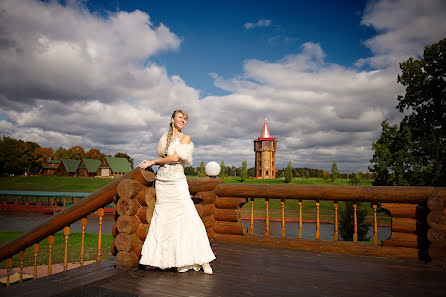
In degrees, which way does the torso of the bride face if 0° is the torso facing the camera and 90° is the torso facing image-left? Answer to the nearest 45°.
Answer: approximately 0°

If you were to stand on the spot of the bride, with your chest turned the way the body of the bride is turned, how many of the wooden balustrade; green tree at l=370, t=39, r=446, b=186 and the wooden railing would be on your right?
1

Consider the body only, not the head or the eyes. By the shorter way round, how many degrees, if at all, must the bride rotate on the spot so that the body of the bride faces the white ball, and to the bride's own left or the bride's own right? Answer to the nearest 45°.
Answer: approximately 180°

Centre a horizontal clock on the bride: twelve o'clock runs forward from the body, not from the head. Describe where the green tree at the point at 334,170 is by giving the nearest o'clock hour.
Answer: The green tree is roughly at 7 o'clock from the bride.

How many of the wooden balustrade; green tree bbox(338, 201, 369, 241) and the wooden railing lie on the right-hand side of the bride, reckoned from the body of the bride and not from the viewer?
1

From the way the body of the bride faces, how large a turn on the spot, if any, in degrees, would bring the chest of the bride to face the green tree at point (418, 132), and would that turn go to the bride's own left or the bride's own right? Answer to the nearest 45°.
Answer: approximately 135° to the bride's own left
